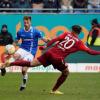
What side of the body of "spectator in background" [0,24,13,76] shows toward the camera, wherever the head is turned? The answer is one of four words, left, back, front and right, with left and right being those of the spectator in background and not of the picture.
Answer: front

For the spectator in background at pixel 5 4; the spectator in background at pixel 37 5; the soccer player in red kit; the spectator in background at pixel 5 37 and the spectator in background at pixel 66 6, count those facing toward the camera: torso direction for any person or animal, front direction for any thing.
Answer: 4

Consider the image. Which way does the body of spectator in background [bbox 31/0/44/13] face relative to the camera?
toward the camera

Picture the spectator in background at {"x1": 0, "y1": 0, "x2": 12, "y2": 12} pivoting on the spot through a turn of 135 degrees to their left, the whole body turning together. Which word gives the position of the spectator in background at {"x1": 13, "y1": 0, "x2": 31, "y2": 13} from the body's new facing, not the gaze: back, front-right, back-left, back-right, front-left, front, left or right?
front-right

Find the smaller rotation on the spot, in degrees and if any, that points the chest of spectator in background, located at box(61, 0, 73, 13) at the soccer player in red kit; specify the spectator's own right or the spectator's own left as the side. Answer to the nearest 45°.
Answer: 0° — they already face them

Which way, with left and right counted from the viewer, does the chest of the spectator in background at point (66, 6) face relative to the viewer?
facing the viewer

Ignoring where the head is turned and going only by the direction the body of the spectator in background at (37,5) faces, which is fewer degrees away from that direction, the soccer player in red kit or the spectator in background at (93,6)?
the soccer player in red kit

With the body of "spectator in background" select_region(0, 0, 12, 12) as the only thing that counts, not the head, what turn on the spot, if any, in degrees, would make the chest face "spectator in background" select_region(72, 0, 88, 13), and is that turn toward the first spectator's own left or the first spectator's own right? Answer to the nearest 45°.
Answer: approximately 90° to the first spectator's own left

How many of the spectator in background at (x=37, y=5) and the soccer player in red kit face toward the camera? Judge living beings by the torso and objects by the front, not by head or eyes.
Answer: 1
